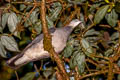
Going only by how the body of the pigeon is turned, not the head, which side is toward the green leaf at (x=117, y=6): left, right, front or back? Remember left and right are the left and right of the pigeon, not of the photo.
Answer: front

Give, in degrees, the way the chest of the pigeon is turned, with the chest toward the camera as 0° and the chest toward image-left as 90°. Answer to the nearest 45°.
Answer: approximately 270°
